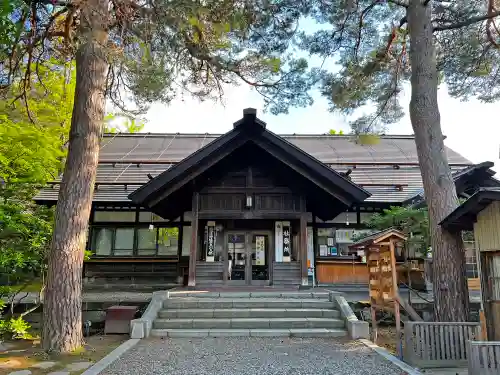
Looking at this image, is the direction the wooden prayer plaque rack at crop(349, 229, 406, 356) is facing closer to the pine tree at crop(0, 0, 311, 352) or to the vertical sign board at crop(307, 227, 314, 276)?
the pine tree

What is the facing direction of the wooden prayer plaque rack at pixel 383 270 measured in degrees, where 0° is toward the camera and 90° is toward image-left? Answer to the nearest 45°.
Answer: approximately 45°

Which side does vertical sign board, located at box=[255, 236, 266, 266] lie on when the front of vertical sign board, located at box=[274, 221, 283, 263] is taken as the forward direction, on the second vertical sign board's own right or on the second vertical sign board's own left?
on the second vertical sign board's own right

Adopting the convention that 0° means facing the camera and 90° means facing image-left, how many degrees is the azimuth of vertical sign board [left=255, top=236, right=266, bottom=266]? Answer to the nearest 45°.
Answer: approximately 0°

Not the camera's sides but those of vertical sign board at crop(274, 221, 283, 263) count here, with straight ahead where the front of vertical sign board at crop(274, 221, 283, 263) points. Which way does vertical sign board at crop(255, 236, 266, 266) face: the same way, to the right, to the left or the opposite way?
the same way

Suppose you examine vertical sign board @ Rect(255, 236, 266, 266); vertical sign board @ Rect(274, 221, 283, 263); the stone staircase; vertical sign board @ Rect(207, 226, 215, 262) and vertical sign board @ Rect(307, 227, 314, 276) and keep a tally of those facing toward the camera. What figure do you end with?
5

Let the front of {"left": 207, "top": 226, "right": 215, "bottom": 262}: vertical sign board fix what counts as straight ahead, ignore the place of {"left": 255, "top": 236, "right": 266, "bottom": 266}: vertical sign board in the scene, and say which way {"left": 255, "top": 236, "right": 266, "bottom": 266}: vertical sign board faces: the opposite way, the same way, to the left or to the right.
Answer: the same way

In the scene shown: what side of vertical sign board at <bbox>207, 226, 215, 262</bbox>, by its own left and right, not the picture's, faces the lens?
front

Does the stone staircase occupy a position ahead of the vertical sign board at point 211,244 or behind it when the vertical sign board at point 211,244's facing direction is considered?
ahead

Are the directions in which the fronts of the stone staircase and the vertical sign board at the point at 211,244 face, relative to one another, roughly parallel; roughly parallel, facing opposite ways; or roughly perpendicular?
roughly parallel

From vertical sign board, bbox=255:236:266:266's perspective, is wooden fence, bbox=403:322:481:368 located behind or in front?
in front

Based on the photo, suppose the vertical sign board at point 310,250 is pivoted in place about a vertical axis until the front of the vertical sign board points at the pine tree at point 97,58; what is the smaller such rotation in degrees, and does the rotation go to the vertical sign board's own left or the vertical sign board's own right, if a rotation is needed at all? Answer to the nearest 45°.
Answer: approximately 45° to the vertical sign board's own right

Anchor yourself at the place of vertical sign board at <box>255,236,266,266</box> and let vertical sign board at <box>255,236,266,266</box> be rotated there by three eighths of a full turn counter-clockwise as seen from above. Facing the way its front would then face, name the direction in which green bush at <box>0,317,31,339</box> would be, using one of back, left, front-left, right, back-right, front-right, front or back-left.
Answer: back

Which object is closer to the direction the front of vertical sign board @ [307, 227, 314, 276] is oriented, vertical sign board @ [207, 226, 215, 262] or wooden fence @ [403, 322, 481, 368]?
the wooden fence

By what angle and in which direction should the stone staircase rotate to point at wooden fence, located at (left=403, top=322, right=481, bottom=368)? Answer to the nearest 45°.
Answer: approximately 45° to its left

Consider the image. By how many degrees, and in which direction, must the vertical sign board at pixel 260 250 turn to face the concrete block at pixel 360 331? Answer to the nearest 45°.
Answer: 0° — it already faces it

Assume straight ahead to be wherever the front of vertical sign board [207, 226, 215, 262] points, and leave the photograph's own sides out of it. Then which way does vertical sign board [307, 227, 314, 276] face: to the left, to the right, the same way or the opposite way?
the same way

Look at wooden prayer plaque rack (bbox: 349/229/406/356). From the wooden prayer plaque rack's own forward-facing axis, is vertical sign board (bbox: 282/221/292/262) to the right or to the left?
on its right

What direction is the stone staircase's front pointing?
toward the camera

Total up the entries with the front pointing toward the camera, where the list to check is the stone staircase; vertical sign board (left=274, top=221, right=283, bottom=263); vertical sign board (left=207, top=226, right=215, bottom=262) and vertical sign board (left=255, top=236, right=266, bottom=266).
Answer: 4

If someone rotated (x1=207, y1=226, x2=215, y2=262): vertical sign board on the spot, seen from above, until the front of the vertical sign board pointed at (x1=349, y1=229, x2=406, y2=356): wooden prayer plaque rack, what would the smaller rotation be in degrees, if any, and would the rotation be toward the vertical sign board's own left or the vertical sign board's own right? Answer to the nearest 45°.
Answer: approximately 45° to the vertical sign board's own left
